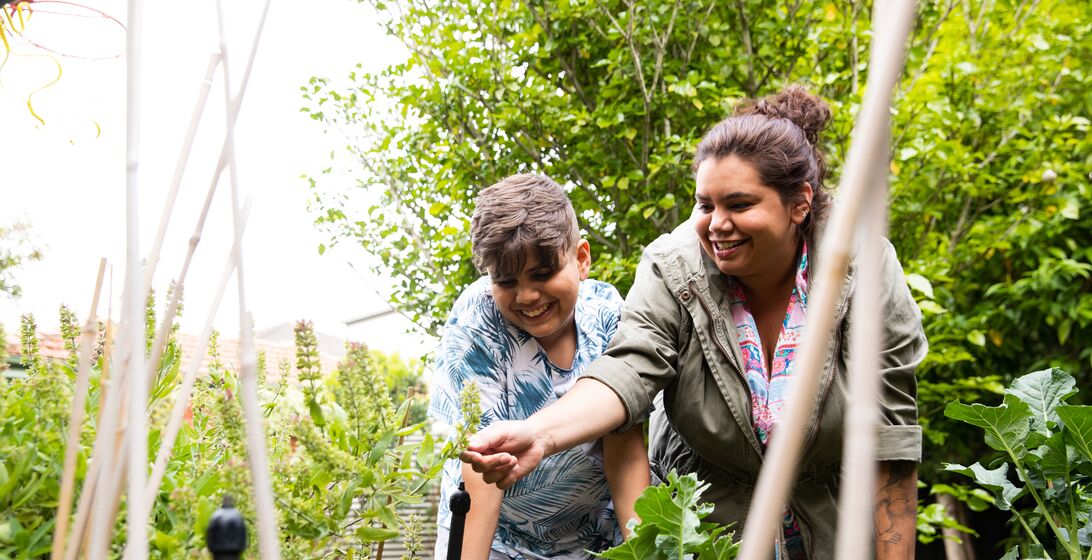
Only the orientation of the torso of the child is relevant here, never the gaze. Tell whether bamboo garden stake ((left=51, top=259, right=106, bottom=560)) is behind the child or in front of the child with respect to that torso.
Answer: in front

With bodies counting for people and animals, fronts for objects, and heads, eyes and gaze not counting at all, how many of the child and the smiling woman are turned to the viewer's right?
0

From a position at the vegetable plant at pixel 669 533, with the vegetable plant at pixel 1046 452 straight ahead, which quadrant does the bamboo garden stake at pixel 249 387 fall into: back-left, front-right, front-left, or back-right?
back-right

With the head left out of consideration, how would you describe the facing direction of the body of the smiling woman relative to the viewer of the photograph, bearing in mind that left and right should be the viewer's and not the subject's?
facing the viewer and to the left of the viewer

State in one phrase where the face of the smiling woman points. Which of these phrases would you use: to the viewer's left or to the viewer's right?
to the viewer's left

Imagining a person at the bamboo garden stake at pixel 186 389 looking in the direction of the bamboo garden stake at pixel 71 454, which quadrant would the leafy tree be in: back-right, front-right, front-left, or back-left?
back-right

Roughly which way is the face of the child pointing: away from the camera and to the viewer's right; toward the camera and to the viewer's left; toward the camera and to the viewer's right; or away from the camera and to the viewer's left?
toward the camera and to the viewer's left

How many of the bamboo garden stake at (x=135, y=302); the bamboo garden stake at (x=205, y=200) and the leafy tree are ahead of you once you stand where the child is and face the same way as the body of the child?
2

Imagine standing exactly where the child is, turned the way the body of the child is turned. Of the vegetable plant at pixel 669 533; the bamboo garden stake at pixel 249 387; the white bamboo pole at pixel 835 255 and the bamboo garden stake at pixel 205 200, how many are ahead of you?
4

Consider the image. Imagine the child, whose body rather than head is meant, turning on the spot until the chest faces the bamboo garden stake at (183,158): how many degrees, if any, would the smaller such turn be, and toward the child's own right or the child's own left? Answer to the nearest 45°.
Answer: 0° — they already face it

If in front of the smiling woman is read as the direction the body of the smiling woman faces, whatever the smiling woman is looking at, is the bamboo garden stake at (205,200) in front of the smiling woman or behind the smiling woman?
in front

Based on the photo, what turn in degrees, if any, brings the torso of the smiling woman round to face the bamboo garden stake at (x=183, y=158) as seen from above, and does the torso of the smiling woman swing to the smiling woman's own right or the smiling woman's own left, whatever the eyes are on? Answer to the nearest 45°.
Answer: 0° — they already face it

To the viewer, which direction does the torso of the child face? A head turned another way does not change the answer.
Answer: toward the camera

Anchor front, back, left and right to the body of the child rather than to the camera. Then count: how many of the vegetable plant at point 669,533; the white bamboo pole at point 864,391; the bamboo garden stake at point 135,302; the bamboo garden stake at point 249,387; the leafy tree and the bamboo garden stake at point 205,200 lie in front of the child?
5

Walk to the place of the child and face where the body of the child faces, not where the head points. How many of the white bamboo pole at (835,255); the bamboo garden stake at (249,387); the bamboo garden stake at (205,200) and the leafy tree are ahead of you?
3

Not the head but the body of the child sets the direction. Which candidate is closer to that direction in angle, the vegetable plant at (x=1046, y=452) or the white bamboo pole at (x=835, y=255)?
the white bamboo pole

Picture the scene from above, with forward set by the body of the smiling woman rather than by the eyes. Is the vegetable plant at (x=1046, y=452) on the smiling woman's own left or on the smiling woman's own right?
on the smiling woman's own left
